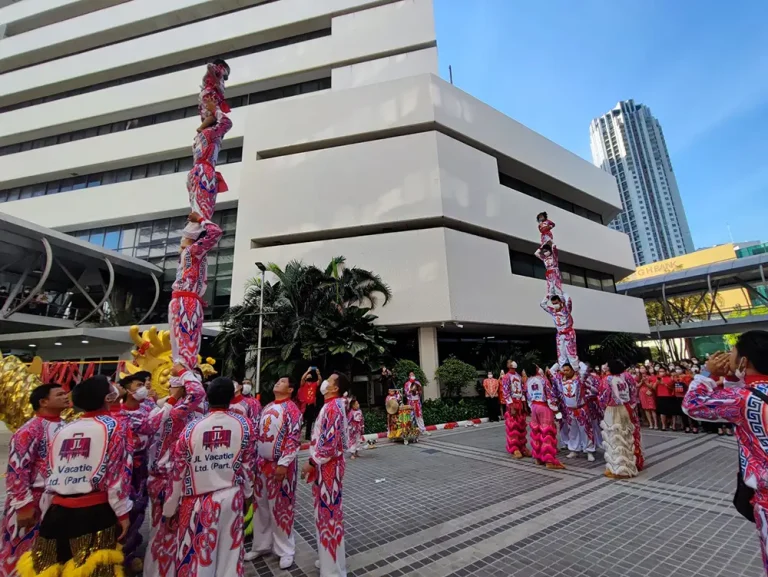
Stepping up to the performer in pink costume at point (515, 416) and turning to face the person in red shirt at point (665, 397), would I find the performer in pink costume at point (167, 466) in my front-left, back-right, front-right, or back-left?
back-right

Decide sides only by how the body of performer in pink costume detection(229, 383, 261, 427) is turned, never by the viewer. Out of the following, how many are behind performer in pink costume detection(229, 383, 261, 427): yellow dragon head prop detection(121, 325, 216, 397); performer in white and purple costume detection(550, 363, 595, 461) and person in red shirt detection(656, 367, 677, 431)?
2

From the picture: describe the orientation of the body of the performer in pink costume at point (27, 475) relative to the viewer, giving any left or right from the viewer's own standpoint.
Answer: facing to the right of the viewer
